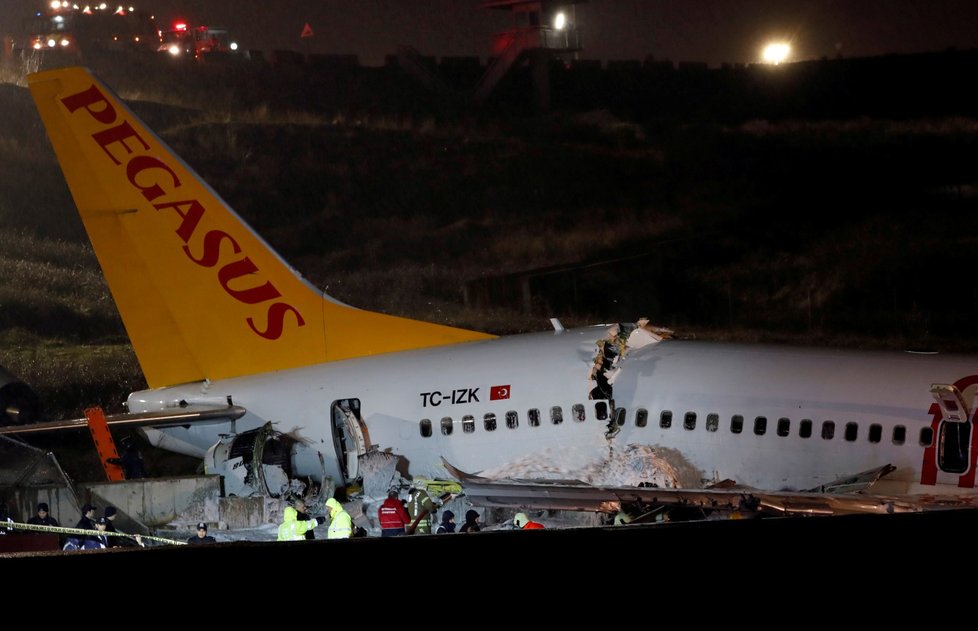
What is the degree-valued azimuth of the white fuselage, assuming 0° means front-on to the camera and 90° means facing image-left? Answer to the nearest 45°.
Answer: approximately 270°

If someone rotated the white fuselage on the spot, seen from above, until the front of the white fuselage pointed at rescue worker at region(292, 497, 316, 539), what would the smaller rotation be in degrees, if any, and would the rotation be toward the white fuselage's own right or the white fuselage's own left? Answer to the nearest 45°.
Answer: approximately 180°

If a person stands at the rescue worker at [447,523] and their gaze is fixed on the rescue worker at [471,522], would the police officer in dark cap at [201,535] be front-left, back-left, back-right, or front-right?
back-right

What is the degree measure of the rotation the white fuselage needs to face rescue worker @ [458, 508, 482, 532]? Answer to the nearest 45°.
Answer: approximately 135° to its right

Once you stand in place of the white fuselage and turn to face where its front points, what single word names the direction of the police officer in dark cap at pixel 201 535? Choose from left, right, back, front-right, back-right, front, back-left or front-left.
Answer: back

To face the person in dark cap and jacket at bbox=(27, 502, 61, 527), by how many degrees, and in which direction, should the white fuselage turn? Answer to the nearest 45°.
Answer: approximately 180°

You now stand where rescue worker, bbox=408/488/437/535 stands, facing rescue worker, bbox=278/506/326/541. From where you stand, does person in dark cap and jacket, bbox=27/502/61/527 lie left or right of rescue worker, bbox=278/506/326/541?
right
